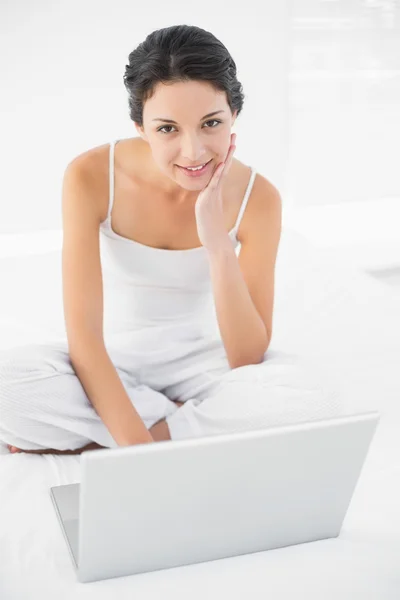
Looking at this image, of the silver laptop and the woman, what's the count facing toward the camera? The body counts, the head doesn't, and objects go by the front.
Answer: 1

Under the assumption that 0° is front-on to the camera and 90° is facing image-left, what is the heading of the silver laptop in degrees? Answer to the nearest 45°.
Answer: approximately 135°

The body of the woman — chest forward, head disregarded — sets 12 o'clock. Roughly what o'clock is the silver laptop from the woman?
The silver laptop is roughly at 12 o'clock from the woman.

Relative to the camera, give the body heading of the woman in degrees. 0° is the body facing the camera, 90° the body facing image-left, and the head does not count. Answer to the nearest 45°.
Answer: approximately 0°

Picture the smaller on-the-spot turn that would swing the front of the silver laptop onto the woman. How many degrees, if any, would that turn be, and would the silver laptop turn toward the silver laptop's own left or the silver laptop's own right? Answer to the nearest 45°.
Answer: approximately 45° to the silver laptop's own right
